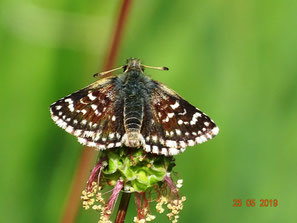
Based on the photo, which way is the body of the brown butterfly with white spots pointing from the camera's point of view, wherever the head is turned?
away from the camera
